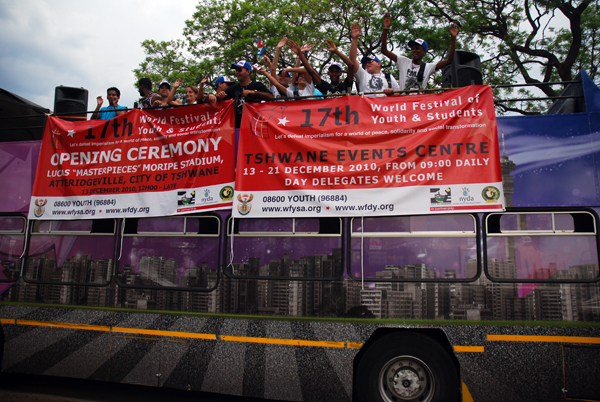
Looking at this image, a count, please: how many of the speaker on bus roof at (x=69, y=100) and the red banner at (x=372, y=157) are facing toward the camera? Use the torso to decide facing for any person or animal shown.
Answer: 2

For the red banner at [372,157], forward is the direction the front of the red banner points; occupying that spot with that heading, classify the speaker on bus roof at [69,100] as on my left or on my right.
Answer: on my right

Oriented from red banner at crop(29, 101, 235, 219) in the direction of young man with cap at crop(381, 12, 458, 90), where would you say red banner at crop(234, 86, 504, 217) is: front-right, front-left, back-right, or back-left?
front-right

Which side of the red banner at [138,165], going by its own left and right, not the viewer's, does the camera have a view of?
front

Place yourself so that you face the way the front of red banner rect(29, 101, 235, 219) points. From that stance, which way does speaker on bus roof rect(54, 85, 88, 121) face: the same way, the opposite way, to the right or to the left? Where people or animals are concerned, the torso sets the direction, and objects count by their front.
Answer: the same way

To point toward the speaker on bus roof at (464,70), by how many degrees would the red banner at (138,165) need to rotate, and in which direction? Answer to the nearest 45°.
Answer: approximately 45° to its left

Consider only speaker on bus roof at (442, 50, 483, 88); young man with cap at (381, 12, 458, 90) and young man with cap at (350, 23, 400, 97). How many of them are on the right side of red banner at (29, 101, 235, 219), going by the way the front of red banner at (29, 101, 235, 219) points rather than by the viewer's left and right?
0

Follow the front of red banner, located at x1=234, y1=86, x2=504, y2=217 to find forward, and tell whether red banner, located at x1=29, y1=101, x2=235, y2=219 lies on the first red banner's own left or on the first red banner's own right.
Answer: on the first red banner's own right

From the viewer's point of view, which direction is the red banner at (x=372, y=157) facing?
toward the camera

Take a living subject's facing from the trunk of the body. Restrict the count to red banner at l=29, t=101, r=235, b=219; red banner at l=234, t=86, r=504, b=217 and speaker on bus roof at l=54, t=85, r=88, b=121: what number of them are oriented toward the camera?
3

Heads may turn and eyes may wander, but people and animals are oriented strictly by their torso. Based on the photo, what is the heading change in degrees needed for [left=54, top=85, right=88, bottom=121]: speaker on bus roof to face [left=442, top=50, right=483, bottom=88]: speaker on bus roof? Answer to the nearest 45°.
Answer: approximately 45° to its left

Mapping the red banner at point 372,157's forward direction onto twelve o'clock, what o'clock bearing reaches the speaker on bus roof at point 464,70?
The speaker on bus roof is roughly at 8 o'clock from the red banner.

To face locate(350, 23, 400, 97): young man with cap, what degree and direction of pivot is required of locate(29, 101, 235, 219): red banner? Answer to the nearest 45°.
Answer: approximately 90° to its left

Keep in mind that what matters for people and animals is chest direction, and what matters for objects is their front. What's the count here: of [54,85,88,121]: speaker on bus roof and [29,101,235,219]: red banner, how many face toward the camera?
2
